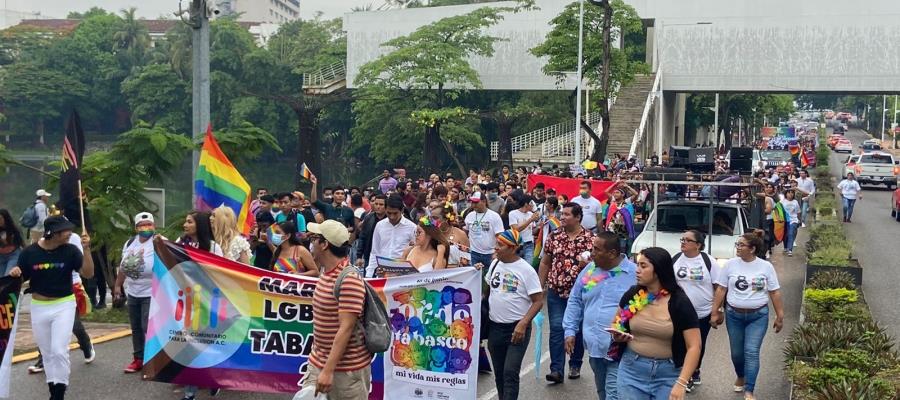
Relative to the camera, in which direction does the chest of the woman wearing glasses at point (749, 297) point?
toward the camera

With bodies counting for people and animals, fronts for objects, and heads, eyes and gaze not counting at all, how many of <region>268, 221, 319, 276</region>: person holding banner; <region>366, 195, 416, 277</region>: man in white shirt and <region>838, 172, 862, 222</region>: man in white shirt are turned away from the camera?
0

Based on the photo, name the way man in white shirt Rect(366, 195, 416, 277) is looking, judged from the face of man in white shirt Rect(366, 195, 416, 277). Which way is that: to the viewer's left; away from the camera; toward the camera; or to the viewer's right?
toward the camera

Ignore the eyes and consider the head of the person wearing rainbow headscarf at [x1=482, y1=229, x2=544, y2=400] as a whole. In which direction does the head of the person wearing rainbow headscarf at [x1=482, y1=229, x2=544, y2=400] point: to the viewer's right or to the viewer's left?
to the viewer's left

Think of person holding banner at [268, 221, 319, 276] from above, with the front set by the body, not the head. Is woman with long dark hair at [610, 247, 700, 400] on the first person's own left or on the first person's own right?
on the first person's own left

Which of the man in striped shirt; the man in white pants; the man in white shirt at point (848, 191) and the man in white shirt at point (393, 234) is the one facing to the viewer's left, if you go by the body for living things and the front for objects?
the man in striped shirt

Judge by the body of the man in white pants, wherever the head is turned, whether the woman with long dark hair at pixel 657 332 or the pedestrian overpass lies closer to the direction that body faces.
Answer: the woman with long dark hair

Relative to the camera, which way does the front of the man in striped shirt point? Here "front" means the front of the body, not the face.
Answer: to the viewer's left

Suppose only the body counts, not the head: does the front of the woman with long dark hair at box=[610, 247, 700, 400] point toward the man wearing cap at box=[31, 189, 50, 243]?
no

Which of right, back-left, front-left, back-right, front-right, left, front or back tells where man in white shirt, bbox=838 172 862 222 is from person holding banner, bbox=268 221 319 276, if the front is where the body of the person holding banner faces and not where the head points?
back

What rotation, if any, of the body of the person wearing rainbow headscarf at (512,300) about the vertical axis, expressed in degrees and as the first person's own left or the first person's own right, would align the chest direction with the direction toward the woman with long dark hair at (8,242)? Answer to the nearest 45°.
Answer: approximately 45° to the first person's own right

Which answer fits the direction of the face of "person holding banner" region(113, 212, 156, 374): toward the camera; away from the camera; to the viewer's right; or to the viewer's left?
toward the camera
